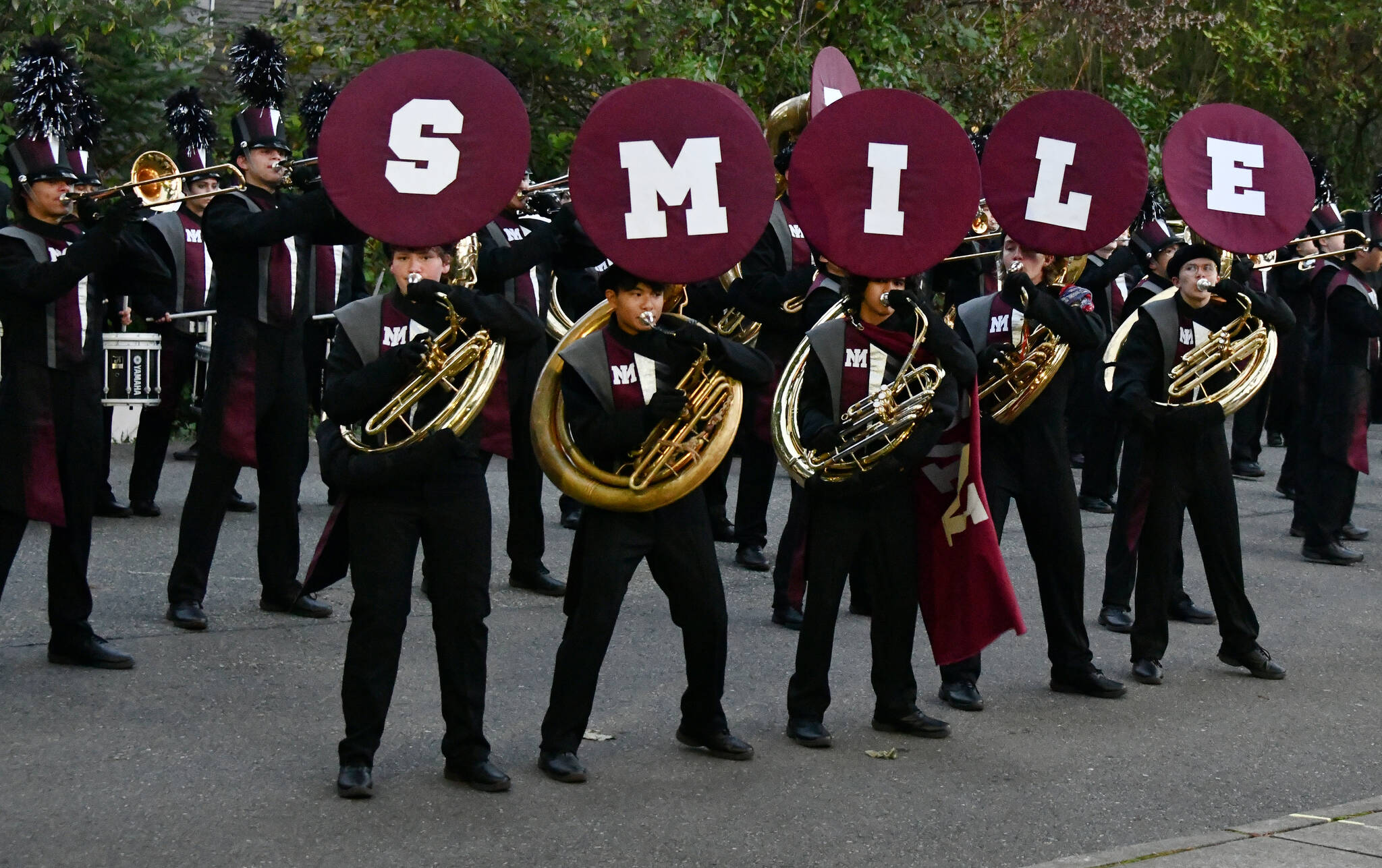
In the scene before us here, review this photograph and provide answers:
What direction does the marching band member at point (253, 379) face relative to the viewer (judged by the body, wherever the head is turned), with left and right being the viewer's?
facing the viewer and to the right of the viewer

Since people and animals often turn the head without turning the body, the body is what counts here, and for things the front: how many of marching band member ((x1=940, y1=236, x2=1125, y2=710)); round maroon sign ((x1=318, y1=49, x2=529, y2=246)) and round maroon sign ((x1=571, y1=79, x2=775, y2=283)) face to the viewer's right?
0

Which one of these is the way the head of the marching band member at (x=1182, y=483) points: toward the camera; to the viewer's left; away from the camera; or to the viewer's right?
toward the camera

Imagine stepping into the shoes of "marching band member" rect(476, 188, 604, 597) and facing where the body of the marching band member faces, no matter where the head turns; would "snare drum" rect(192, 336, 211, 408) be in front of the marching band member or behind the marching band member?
behind

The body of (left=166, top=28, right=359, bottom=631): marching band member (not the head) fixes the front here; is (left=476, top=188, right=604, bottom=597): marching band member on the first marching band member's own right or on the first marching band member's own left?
on the first marching band member's own left

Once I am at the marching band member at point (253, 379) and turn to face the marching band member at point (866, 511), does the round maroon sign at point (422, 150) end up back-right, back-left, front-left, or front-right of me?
front-right

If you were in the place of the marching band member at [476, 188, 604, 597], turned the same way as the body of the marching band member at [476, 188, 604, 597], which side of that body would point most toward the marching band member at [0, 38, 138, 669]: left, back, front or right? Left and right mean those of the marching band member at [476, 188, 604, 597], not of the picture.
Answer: right

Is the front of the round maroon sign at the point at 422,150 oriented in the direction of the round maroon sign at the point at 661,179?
no

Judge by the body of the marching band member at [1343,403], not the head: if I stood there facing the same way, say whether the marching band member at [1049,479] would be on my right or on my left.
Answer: on my right

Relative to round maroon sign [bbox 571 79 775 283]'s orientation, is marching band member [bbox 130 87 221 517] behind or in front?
behind

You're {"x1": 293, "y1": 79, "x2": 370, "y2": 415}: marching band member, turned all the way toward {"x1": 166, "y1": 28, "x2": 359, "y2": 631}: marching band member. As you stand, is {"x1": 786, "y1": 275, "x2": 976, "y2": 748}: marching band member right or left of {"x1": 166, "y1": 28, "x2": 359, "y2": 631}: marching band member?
left

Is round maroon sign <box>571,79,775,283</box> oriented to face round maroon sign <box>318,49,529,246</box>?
no

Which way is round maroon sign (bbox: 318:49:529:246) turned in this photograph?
toward the camera

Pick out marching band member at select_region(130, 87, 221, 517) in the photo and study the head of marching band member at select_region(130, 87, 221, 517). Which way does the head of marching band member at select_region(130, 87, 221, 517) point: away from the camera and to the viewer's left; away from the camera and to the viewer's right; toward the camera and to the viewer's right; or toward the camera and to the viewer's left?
toward the camera and to the viewer's right

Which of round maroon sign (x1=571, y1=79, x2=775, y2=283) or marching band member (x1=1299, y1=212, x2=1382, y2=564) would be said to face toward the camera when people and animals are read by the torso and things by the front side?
the round maroon sign

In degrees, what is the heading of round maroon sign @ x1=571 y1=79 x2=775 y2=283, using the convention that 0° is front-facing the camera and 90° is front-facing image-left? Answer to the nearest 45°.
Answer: approximately 0°

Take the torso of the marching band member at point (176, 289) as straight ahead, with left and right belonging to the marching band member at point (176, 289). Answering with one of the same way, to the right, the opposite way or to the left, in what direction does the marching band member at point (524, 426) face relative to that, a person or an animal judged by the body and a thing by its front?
the same way
